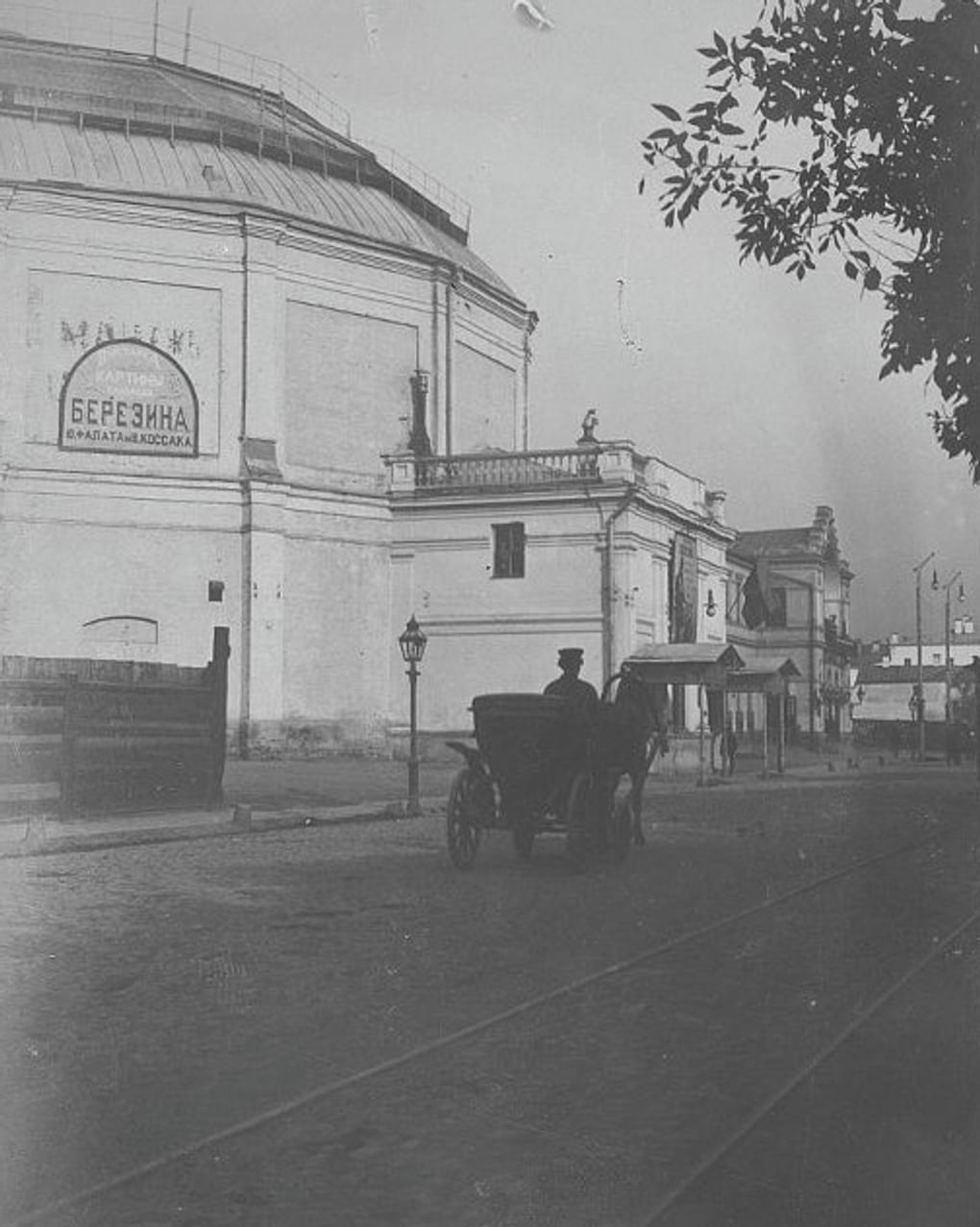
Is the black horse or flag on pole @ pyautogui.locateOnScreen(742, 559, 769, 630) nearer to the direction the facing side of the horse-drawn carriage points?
the black horse

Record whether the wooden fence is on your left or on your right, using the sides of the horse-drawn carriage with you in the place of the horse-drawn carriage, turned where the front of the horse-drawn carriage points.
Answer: on your left

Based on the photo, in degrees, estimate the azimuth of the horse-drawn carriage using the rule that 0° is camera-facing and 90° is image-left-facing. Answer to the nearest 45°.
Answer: approximately 225°

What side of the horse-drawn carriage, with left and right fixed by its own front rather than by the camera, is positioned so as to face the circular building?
left

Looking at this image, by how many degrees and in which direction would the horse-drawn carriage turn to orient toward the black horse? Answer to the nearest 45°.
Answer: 0° — it already faces it

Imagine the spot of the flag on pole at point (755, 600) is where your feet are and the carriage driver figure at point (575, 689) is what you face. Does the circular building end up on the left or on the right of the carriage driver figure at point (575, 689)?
right
